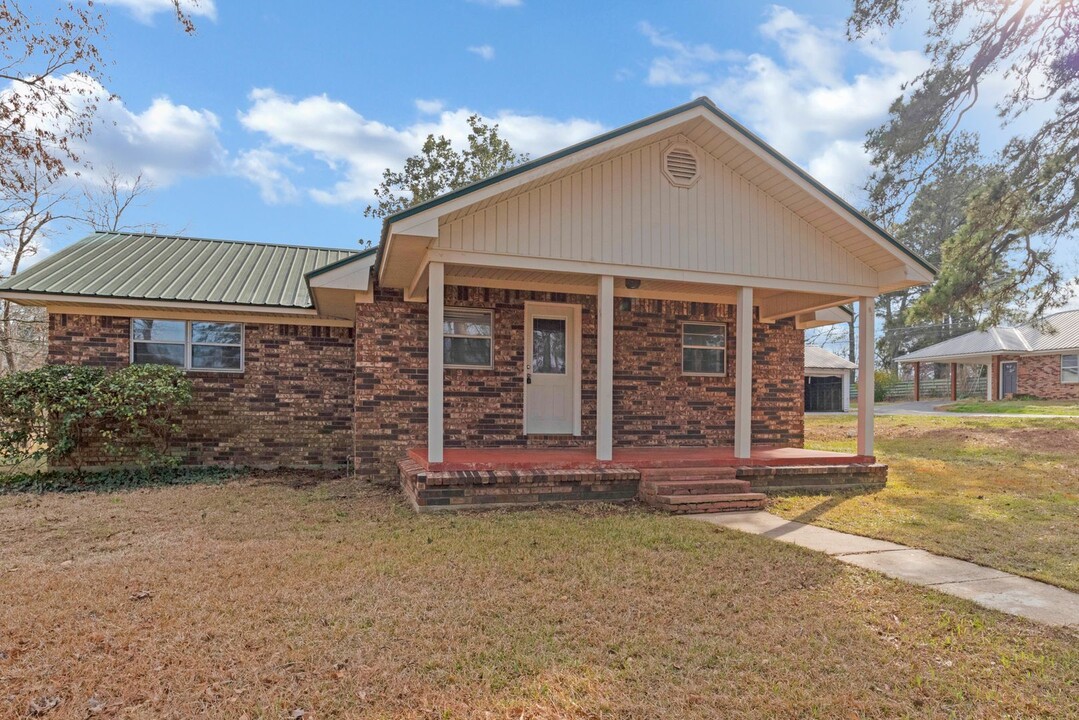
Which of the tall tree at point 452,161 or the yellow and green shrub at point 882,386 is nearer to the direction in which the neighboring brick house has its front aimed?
the tall tree

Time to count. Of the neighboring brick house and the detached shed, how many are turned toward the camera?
2

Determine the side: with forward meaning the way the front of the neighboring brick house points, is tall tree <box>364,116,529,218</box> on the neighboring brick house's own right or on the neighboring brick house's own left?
on the neighboring brick house's own right

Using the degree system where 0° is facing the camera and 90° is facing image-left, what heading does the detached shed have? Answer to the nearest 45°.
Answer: approximately 0°

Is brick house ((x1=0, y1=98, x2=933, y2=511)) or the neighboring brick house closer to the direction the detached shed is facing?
the brick house

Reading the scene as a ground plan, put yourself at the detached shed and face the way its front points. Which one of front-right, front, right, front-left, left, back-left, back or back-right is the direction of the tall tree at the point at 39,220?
front-right

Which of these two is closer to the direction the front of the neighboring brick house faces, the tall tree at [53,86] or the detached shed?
the tall tree

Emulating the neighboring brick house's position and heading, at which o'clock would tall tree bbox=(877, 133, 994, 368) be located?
The tall tree is roughly at 5 o'clock from the neighboring brick house.

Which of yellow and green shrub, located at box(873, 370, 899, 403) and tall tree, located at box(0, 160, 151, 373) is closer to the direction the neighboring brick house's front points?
the tall tree
